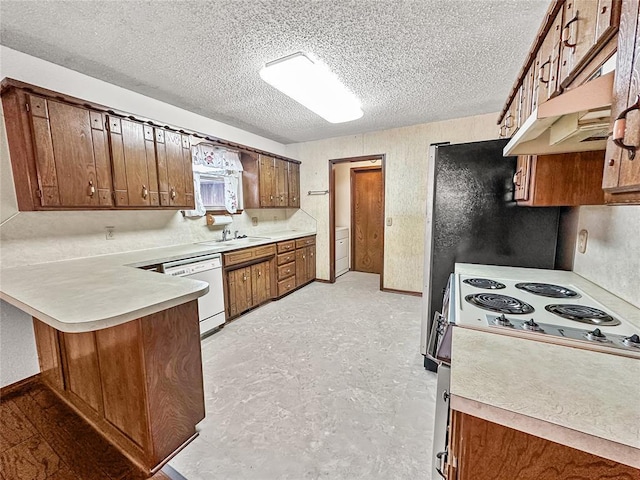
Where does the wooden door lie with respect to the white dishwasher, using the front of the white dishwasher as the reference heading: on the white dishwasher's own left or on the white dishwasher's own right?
on the white dishwasher's own left

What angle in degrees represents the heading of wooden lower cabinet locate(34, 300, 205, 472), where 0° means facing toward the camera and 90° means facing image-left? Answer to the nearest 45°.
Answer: approximately 225°

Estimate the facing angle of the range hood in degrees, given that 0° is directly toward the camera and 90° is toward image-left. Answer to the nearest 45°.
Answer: approximately 90°

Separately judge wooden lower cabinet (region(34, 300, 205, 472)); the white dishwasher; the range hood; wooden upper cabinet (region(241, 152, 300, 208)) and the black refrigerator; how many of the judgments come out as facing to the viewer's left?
2

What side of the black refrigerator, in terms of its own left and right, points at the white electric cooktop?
left

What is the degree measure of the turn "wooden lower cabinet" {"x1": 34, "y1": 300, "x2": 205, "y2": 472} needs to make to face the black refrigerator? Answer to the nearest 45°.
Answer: approximately 45° to its right

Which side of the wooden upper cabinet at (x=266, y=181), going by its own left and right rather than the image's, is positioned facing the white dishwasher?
right

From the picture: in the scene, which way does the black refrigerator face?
to the viewer's left
